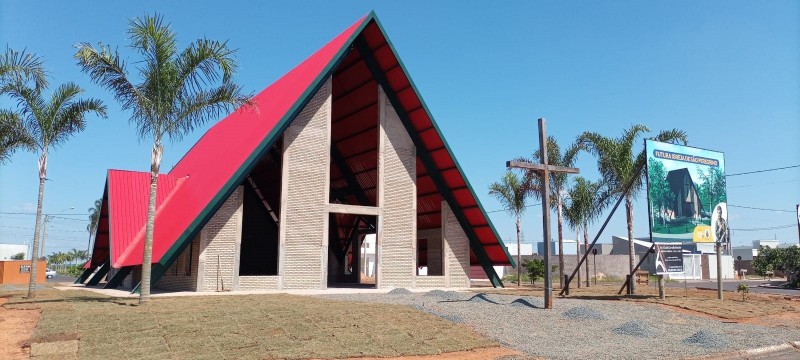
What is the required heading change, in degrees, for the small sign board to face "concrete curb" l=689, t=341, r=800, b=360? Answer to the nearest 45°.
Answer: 0° — it already faces it

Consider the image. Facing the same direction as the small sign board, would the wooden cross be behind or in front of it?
in front

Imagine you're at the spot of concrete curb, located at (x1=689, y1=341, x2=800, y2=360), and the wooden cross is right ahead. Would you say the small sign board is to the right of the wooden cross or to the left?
right

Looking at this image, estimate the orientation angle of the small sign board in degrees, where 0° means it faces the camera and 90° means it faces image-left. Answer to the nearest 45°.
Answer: approximately 0°
